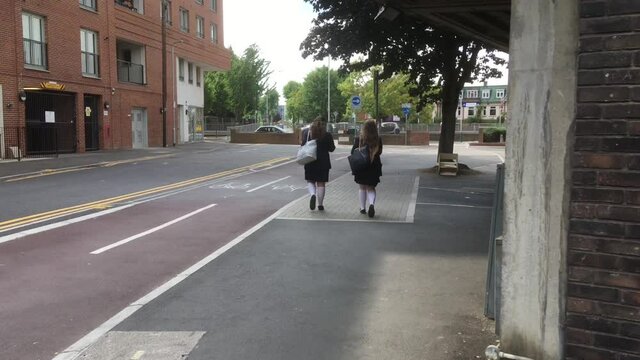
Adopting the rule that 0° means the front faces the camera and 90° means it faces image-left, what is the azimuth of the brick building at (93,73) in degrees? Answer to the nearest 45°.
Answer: approximately 315°

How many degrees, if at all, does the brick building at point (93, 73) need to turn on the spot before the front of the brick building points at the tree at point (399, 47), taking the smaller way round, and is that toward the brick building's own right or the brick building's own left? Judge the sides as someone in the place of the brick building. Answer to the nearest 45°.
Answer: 0° — it already faces it

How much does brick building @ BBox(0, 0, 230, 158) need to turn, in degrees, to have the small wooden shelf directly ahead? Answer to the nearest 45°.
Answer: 0° — it already faces it

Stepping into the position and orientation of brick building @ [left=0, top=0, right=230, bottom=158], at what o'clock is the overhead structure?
The overhead structure is roughly at 1 o'clock from the brick building.

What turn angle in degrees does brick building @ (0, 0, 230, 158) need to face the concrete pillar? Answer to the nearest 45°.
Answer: approximately 45° to its right

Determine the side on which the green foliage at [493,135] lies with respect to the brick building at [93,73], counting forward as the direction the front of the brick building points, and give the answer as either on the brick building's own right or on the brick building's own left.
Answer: on the brick building's own left

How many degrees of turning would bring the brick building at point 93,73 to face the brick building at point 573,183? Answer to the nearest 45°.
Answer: approximately 45° to its right
